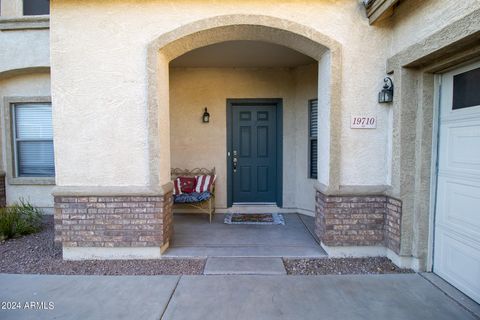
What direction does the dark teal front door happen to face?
toward the camera

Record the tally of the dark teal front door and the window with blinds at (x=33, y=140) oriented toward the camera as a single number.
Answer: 2

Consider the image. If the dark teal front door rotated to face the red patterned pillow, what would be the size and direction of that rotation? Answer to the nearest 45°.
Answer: approximately 90° to its right

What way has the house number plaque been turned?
toward the camera

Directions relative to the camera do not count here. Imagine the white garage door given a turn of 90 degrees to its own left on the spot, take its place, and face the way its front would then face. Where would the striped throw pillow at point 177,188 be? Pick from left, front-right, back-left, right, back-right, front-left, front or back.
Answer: back-right

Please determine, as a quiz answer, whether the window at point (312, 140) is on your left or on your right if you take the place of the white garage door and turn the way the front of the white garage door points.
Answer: on your right

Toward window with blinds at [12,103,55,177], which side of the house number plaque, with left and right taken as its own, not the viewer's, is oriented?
right

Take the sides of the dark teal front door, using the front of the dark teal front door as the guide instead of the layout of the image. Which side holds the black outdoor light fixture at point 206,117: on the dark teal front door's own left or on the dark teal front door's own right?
on the dark teal front door's own right

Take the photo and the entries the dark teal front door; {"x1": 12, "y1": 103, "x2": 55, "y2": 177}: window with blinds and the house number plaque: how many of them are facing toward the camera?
3

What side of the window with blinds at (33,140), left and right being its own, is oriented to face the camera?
front

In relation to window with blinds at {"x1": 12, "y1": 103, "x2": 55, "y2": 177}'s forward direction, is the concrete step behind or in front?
in front
